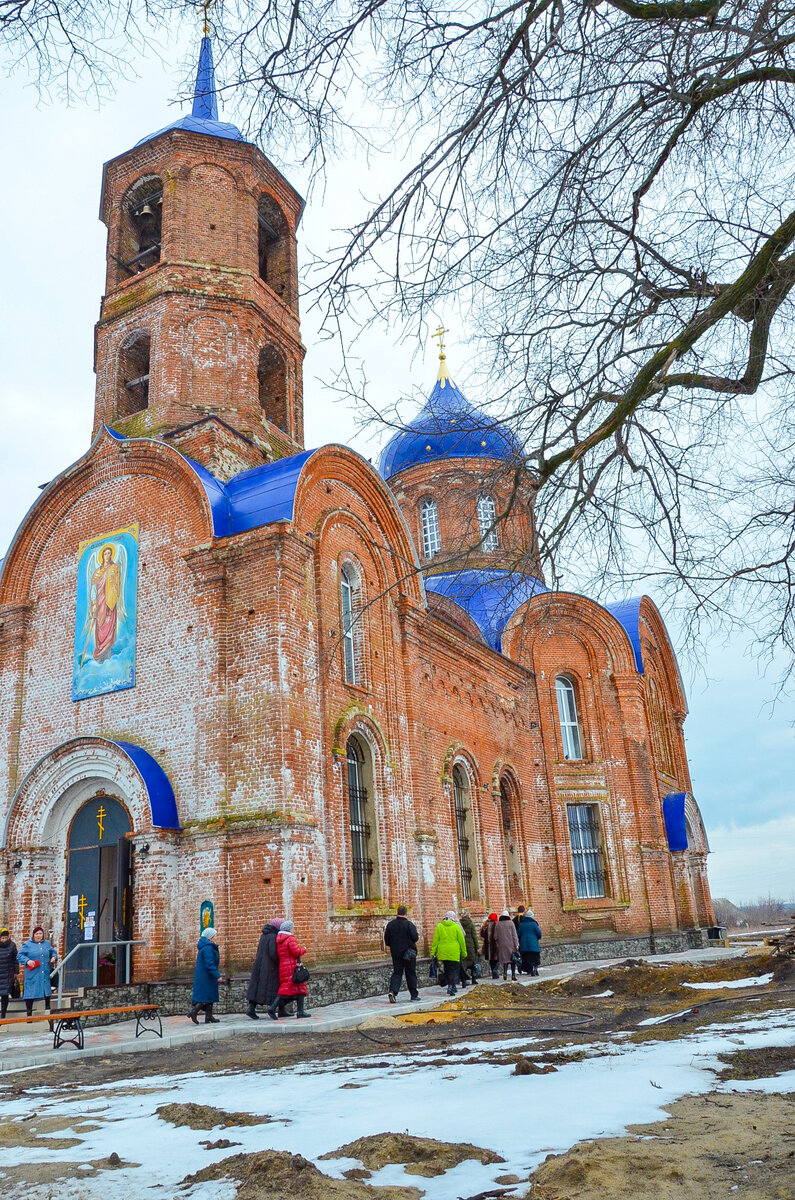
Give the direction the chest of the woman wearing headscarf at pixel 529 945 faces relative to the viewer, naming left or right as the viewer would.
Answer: facing away from the viewer and to the right of the viewer

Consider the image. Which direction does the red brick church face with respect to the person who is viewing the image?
facing the viewer and to the left of the viewer

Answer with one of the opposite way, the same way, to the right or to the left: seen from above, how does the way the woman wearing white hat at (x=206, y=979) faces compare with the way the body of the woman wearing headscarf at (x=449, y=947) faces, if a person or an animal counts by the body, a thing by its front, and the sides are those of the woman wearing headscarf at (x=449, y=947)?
to the right
